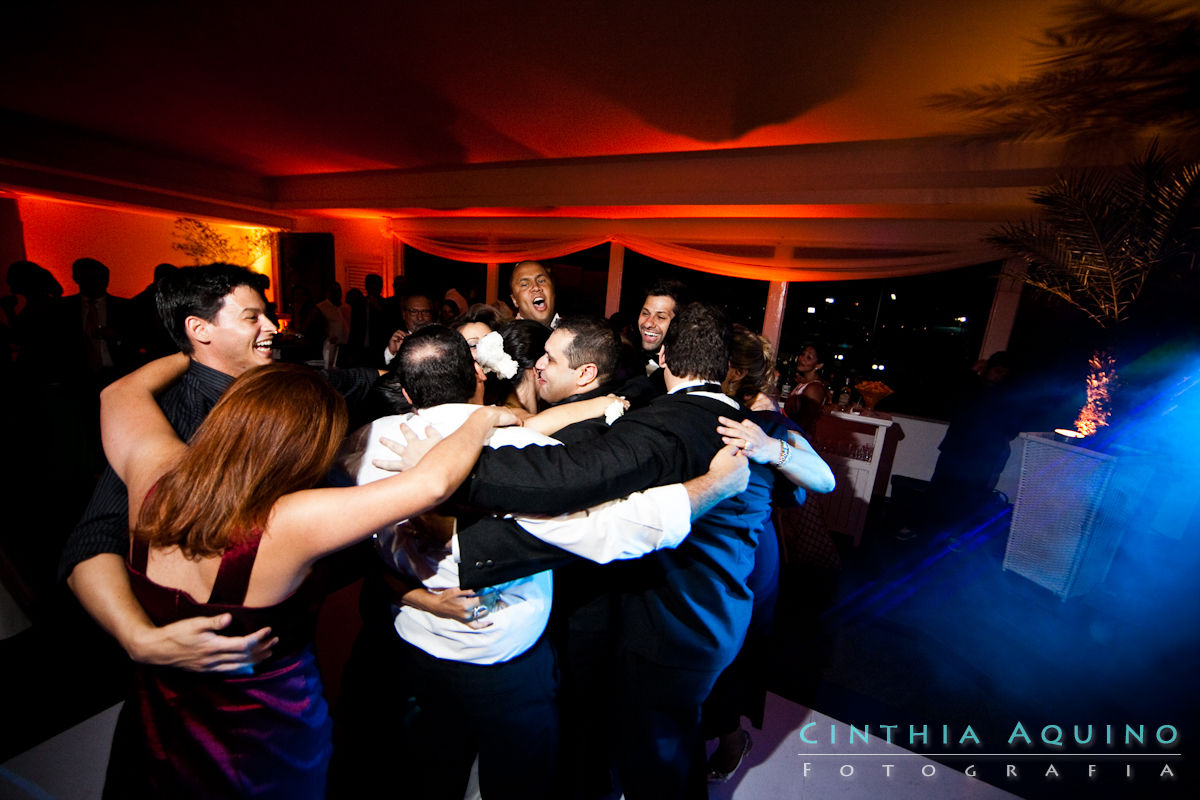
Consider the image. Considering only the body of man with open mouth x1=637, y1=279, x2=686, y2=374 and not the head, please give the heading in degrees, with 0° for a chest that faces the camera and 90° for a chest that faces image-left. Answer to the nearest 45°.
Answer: approximately 45°

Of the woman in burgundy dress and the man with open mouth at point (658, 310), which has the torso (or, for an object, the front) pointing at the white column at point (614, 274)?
the woman in burgundy dress

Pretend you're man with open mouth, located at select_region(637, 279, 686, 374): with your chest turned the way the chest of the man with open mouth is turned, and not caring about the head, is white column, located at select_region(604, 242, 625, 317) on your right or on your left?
on your right

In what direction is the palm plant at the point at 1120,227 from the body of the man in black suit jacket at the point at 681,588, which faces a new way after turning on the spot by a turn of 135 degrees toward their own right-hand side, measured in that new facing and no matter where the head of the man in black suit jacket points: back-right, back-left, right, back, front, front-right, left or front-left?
front-left

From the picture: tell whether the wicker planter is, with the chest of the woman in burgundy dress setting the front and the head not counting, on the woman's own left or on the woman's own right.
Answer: on the woman's own right

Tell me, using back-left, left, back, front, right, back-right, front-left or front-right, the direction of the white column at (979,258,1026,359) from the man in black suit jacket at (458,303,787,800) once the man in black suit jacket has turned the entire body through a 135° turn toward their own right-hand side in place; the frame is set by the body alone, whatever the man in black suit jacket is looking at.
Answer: front-left

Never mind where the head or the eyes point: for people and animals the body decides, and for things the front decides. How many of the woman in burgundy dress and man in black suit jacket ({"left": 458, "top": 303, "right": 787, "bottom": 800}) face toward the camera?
0

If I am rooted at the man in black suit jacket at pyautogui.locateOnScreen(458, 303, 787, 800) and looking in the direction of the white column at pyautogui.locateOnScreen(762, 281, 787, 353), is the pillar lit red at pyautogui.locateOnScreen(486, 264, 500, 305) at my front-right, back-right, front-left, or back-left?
front-left

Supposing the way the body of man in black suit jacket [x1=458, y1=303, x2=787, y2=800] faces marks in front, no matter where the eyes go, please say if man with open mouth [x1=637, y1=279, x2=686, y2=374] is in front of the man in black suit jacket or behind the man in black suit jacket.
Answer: in front

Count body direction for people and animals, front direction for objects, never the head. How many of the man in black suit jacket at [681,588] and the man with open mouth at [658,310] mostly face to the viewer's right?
0

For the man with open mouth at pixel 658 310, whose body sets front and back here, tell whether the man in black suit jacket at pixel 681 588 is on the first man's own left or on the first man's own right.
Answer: on the first man's own left

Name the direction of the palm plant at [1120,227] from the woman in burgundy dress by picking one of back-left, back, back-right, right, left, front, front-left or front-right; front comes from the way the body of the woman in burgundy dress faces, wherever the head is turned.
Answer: front-right

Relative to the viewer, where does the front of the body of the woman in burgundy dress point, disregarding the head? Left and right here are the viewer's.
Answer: facing away from the viewer and to the right of the viewer

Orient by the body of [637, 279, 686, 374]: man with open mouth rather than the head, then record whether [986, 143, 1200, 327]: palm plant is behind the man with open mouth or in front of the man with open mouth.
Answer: behind

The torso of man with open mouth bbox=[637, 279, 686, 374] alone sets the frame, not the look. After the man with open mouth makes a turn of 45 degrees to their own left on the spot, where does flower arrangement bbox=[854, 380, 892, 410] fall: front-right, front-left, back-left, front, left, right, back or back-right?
back-left

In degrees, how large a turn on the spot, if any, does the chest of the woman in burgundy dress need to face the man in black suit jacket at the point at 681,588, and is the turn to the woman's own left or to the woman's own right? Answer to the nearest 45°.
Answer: approximately 45° to the woman's own right

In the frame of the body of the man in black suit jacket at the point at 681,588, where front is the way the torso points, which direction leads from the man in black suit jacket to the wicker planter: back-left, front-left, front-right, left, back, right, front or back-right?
right
